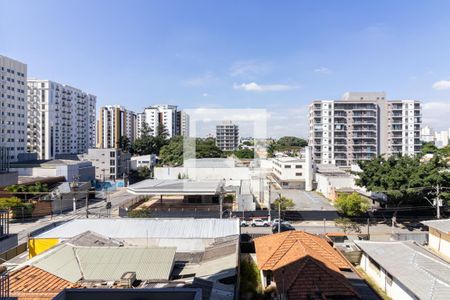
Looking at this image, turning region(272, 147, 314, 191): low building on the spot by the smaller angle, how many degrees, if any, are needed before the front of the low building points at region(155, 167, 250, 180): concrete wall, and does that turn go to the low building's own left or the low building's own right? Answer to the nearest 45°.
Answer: approximately 45° to the low building's own right

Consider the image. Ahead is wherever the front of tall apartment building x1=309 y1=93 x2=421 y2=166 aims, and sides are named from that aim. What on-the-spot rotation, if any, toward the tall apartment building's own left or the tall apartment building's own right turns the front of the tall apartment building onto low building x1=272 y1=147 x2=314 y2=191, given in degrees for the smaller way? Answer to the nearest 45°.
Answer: approximately 45° to the tall apartment building's own right

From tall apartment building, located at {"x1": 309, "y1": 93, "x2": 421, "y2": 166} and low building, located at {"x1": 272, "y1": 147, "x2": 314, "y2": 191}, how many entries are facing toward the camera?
2

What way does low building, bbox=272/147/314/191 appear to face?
toward the camera

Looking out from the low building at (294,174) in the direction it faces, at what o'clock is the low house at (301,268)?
the low house at (301,268) is roughly at 12 o'clock from the low building at (294,174).

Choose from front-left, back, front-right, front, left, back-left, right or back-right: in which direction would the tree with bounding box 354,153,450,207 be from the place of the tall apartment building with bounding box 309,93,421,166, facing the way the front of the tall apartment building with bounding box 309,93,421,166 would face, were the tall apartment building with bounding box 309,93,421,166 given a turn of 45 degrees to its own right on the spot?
front-left

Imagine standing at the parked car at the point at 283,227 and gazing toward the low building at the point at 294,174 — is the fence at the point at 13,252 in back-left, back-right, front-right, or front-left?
back-left

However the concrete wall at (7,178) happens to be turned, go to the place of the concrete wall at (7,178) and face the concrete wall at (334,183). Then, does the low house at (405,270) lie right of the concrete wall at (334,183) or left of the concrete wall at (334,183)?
right

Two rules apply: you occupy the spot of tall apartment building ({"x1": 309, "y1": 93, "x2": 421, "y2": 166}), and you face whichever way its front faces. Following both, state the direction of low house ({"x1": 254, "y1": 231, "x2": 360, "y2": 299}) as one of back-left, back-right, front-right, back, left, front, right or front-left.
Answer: front

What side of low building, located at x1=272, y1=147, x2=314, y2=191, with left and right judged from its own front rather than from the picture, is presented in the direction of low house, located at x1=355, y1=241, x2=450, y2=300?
front

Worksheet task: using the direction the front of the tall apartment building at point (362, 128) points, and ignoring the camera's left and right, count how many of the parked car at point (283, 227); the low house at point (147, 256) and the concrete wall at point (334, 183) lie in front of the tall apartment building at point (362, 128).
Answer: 3

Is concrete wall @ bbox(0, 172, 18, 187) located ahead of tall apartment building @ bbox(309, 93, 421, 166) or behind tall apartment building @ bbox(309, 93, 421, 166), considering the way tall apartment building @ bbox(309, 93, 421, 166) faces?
ahead

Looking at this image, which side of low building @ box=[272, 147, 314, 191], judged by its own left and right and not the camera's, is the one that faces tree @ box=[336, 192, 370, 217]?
front

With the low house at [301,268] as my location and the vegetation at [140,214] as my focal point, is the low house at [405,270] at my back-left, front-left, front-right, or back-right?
back-right

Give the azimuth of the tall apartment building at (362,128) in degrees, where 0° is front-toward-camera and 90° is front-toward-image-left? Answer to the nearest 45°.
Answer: approximately 0°
